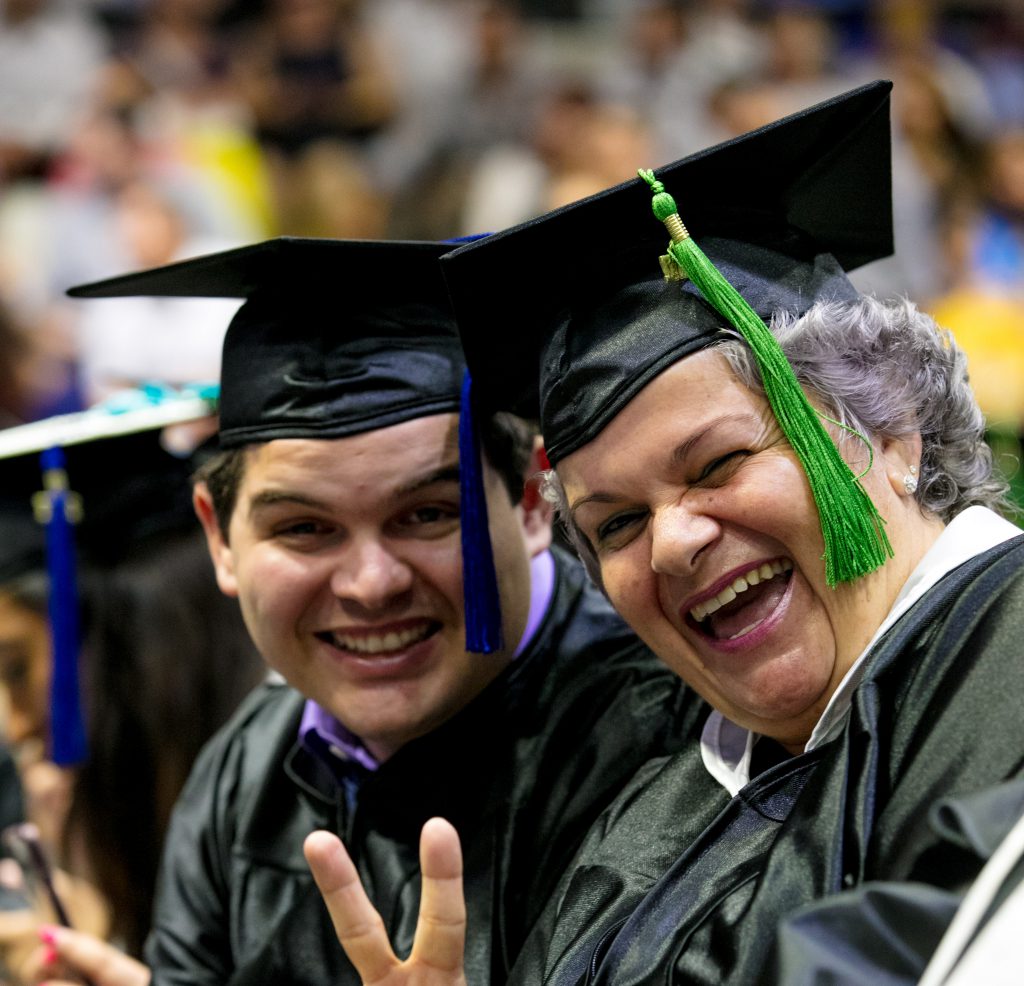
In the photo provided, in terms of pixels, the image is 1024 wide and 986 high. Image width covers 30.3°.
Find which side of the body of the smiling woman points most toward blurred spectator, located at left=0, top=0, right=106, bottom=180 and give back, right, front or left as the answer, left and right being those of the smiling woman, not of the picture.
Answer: right

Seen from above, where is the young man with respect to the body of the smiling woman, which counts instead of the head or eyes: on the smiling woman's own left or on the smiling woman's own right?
on the smiling woman's own right

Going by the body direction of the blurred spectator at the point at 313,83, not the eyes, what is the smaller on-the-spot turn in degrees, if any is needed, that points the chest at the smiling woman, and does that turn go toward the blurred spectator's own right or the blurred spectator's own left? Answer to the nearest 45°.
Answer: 0° — they already face them

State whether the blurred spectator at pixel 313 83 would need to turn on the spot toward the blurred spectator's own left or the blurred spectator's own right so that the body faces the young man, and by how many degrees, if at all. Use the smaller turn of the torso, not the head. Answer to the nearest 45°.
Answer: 0° — they already face them

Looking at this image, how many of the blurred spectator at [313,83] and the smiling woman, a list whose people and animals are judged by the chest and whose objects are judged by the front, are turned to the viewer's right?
0

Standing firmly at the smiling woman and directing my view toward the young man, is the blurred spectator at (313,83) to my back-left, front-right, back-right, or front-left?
front-right

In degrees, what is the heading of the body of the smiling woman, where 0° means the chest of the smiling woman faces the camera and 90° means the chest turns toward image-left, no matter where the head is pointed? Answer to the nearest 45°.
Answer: approximately 45°

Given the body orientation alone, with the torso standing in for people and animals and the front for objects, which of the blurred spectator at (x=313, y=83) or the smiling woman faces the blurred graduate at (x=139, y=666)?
the blurred spectator at (x=313, y=83)

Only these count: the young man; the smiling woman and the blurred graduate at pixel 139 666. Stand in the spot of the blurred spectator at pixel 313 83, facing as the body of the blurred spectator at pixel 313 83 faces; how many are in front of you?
3

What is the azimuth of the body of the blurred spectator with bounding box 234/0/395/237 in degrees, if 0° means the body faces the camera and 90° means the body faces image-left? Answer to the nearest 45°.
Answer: approximately 0°
